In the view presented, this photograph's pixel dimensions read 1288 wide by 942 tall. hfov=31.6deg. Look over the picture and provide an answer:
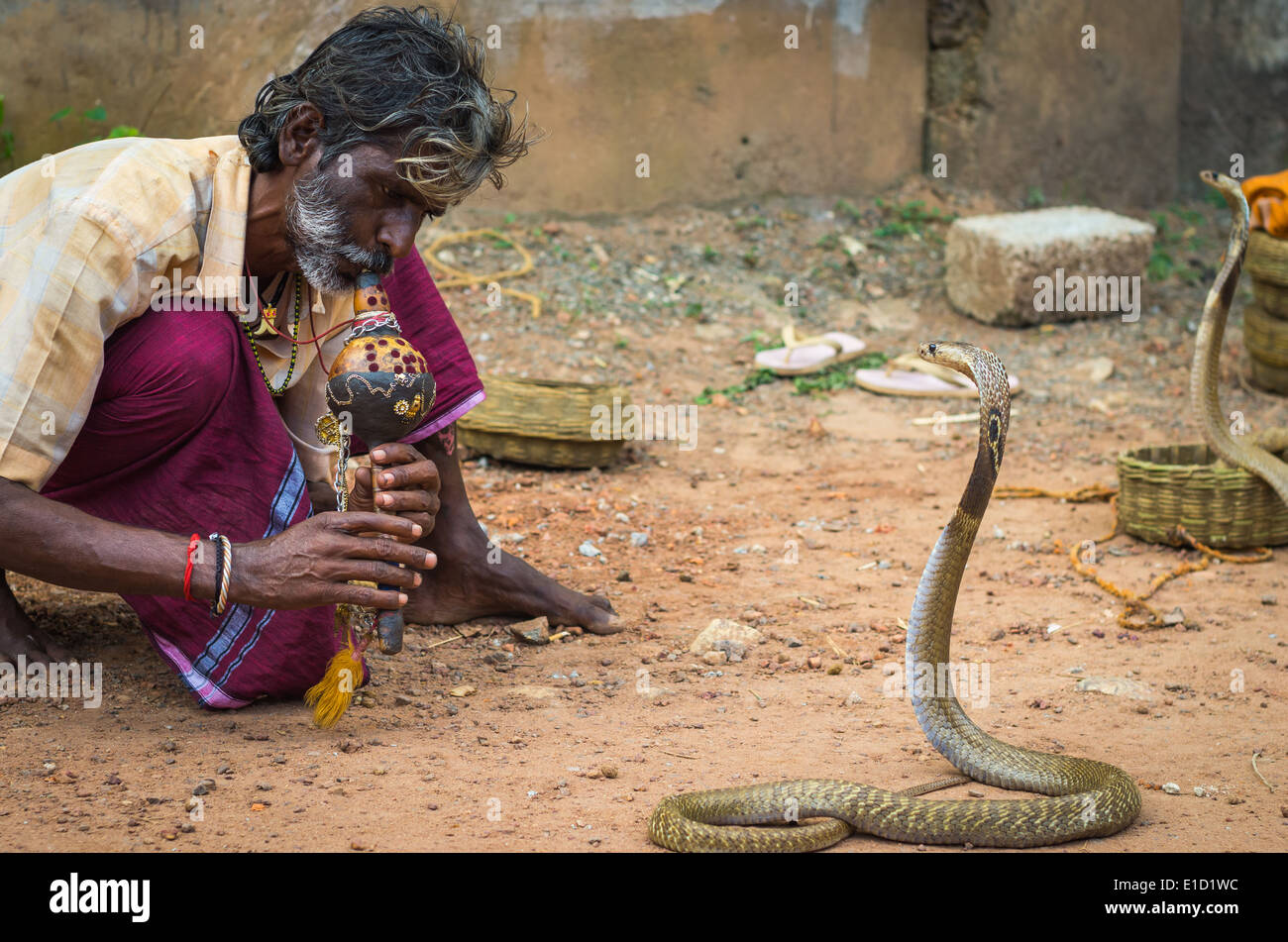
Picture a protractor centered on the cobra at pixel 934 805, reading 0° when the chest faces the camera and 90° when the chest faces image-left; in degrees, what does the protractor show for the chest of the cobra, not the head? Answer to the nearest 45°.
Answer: approximately 90°

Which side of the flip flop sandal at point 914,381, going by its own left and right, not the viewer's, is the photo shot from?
left

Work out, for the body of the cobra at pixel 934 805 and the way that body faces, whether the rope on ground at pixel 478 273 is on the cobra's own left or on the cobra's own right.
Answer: on the cobra's own right

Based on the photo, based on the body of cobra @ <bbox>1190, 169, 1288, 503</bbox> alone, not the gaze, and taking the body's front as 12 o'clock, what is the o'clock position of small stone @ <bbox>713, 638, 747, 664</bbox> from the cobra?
The small stone is roughly at 10 o'clock from the cobra.

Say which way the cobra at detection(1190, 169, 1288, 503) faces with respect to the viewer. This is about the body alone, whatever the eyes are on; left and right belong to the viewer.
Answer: facing to the left of the viewer
